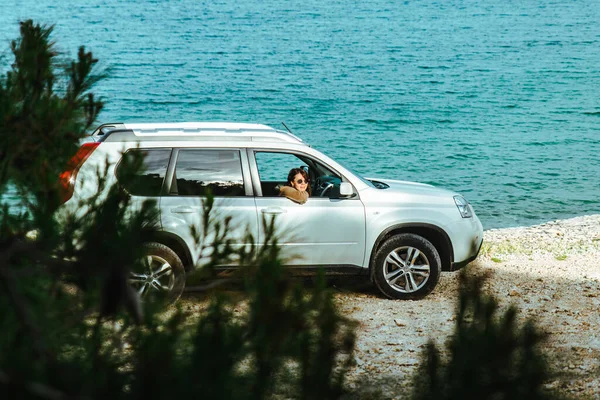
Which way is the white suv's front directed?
to the viewer's right
